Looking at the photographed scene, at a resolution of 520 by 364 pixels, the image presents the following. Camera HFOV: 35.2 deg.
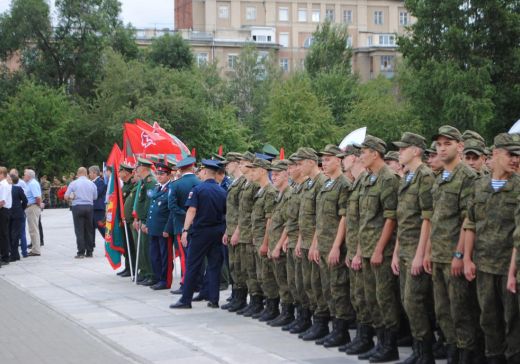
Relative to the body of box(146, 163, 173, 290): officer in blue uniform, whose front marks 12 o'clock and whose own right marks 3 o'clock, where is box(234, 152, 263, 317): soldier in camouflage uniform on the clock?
The soldier in camouflage uniform is roughly at 10 o'clock from the officer in blue uniform.

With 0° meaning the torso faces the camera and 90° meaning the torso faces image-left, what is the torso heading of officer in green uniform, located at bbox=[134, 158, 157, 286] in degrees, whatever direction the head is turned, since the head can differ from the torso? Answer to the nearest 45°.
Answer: approximately 45°

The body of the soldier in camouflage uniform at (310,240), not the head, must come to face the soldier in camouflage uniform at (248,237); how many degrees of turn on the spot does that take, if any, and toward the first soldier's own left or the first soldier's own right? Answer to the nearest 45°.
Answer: approximately 90° to the first soldier's own right

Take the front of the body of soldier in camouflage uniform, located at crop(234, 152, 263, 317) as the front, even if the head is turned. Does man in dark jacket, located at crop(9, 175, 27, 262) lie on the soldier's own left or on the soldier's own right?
on the soldier's own right

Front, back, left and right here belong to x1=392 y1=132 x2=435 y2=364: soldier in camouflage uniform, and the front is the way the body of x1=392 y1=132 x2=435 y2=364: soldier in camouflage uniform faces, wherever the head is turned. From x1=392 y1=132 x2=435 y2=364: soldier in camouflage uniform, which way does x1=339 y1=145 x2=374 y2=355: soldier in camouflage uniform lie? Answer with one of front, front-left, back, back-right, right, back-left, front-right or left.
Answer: right

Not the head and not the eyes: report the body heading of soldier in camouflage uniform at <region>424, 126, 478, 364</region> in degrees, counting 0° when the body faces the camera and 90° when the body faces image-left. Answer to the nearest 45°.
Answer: approximately 45°

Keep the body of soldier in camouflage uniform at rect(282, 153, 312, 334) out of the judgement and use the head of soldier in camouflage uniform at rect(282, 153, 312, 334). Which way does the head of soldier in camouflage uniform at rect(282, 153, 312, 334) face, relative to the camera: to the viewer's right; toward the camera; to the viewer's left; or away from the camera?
to the viewer's left

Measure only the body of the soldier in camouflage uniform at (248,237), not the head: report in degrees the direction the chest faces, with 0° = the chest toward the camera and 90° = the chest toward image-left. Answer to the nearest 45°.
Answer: approximately 45°

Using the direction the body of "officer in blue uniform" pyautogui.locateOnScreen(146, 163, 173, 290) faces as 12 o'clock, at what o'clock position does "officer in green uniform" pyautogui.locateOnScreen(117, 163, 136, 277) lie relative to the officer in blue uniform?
The officer in green uniform is roughly at 4 o'clock from the officer in blue uniform.
